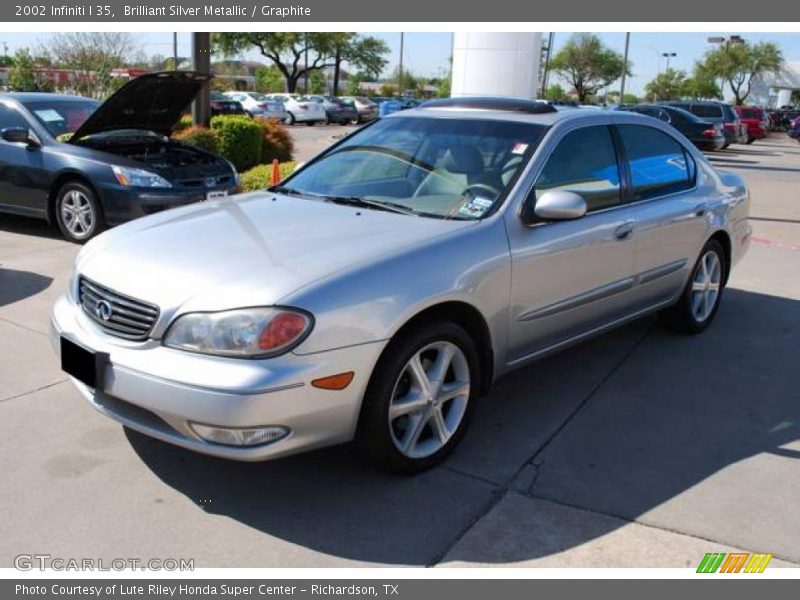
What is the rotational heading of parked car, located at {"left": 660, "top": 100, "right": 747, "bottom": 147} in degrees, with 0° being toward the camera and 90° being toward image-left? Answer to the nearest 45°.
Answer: approximately 135°

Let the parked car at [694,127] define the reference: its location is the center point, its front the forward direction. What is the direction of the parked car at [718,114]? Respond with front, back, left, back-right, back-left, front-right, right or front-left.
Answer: front-right

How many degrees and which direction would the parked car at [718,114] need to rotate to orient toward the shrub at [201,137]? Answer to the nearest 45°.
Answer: approximately 135° to its left

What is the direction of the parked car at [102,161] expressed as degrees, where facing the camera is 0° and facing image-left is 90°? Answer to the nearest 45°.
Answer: approximately 315°

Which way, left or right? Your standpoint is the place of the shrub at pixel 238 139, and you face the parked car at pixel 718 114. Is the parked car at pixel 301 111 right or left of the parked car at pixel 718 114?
left

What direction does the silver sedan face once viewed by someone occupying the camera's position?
facing the viewer and to the left of the viewer

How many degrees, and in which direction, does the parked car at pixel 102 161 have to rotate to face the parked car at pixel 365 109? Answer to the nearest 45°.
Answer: approximately 135° to its left

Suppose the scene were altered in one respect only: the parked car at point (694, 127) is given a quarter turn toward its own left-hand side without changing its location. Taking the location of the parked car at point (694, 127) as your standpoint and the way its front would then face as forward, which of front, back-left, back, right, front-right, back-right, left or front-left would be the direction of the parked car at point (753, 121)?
back-right

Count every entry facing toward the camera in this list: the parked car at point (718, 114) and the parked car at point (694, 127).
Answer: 0
